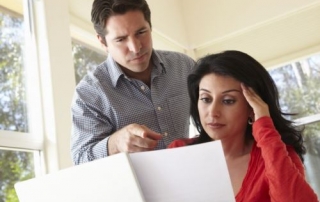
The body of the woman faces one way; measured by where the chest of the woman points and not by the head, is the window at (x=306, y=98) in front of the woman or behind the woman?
behind

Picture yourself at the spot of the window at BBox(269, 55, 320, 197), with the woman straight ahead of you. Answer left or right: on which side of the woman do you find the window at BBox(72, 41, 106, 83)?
right

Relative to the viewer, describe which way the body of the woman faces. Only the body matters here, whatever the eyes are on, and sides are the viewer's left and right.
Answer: facing the viewer and to the left of the viewer

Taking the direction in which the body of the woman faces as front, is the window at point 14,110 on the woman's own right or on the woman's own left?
on the woman's own right

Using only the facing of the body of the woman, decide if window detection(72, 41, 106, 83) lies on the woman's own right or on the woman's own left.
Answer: on the woman's own right

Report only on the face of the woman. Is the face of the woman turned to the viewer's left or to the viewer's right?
to the viewer's left
